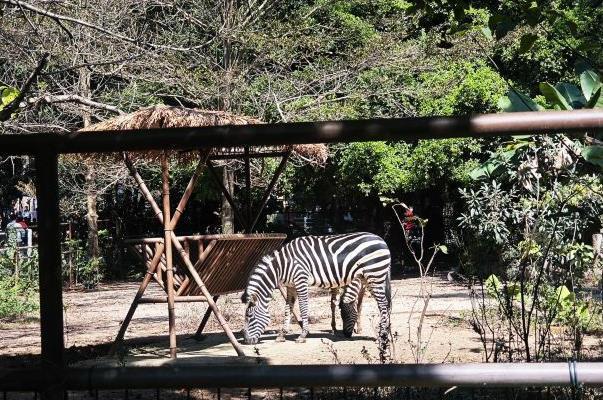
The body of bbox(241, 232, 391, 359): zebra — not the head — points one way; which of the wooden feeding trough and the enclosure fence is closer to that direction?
the wooden feeding trough

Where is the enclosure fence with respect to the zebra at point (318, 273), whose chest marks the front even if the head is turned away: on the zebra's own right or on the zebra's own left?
on the zebra's own left

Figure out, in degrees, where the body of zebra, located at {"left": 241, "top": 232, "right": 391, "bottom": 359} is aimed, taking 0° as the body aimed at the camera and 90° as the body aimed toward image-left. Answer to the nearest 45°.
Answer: approximately 90°
